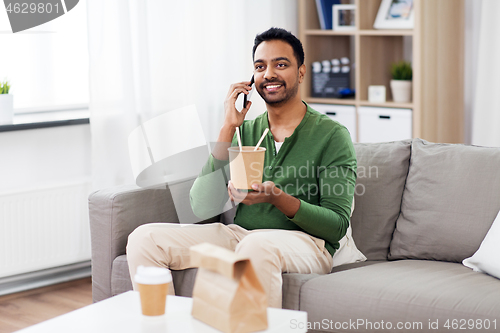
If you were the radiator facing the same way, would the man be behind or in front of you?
in front

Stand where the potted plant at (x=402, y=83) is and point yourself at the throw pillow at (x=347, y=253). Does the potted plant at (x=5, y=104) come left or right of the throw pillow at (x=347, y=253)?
right

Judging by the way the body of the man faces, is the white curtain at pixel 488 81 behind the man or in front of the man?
behind

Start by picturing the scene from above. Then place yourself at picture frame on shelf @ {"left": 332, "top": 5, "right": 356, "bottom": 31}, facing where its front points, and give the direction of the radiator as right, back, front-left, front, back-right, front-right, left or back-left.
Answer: front-right

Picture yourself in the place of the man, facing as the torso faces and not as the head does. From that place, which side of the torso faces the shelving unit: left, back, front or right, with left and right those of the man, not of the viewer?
back

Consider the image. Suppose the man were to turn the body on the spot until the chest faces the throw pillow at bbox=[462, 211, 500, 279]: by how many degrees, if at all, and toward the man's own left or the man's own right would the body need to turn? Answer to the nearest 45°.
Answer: approximately 135° to the man's own left

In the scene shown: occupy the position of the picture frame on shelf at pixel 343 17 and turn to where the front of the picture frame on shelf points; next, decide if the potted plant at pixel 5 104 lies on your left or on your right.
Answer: on your right

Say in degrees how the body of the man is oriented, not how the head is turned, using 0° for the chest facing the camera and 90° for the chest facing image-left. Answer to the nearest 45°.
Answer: approximately 45°
